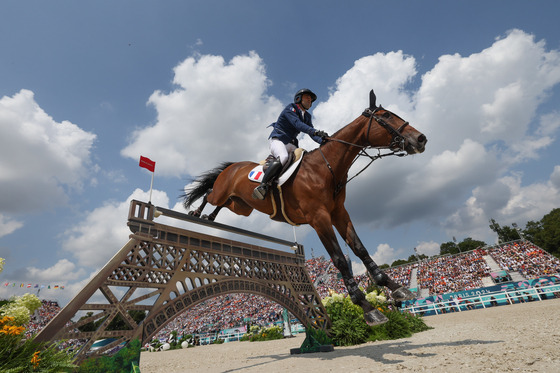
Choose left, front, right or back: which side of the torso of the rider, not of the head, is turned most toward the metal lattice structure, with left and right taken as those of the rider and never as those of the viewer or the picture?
back

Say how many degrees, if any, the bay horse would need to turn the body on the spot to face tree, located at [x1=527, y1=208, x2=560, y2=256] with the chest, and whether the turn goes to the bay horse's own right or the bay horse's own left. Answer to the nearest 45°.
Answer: approximately 90° to the bay horse's own left

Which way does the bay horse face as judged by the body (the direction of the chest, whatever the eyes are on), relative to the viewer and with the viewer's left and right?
facing the viewer and to the right of the viewer

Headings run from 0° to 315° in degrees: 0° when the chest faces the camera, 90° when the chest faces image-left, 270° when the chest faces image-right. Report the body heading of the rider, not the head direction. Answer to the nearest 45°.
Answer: approximately 315°

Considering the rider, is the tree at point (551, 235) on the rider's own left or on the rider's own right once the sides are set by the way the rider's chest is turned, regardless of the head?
on the rider's own left

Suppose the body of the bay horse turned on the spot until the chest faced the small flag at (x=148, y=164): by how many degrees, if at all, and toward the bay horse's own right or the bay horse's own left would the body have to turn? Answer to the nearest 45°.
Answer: approximately 135° to the bay horse's own right
